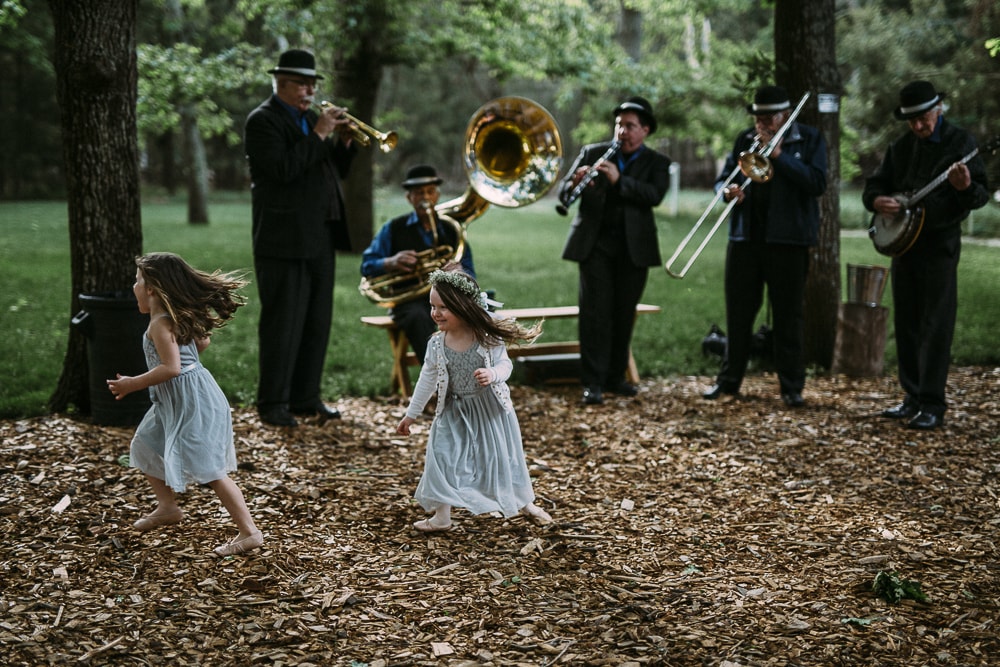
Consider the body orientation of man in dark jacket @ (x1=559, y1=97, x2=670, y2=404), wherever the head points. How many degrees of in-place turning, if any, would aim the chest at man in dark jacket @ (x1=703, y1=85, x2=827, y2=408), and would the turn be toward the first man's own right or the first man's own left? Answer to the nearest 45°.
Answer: approximately 135° to the first man's own left

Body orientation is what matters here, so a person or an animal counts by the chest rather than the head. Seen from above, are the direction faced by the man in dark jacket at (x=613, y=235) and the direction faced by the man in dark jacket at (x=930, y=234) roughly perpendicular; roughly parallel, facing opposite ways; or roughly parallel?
roughly parallel

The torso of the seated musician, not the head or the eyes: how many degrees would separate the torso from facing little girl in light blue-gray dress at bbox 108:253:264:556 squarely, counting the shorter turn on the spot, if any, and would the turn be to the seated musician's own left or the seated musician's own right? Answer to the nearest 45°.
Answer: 0° — they already face them

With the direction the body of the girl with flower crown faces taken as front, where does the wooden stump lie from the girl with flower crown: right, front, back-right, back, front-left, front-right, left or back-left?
back

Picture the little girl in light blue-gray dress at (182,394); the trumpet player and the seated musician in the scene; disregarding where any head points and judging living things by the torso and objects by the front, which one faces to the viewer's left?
the little girl in light blue-gray dress

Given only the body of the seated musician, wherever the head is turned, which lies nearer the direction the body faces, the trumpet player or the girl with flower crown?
the girl with flower crown

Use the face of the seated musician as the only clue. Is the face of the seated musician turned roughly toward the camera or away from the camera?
toward the camera

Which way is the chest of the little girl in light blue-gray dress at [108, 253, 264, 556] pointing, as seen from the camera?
to the viewer's left

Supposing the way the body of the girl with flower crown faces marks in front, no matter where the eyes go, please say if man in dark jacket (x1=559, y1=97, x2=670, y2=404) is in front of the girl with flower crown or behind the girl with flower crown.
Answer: behind

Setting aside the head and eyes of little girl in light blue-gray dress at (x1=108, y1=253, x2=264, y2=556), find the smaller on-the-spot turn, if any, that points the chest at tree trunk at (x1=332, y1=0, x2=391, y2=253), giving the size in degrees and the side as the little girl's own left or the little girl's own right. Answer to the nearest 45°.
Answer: approximately 90° to the little girl's own right

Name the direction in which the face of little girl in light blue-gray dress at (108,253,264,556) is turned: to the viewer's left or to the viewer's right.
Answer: to the viewer's left

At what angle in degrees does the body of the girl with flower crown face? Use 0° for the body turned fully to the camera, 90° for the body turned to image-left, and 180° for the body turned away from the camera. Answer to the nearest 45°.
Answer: approximately 45°

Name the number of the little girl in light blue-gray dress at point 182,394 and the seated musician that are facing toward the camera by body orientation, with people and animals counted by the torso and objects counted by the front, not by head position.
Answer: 1

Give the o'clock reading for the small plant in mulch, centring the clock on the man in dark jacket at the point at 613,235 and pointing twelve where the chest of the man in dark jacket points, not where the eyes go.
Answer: The small plant in mulch is roughly at 10 o'clock from the man in dark jacket.

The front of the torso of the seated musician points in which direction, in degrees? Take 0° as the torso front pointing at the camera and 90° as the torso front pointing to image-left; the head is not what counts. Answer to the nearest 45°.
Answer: approximately 0°

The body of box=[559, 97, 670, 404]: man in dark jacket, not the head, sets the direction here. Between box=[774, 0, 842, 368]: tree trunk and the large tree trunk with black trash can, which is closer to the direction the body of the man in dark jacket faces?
the large tree trunk with black trash can

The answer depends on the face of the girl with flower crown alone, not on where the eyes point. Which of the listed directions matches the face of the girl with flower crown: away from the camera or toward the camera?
toward the camera
